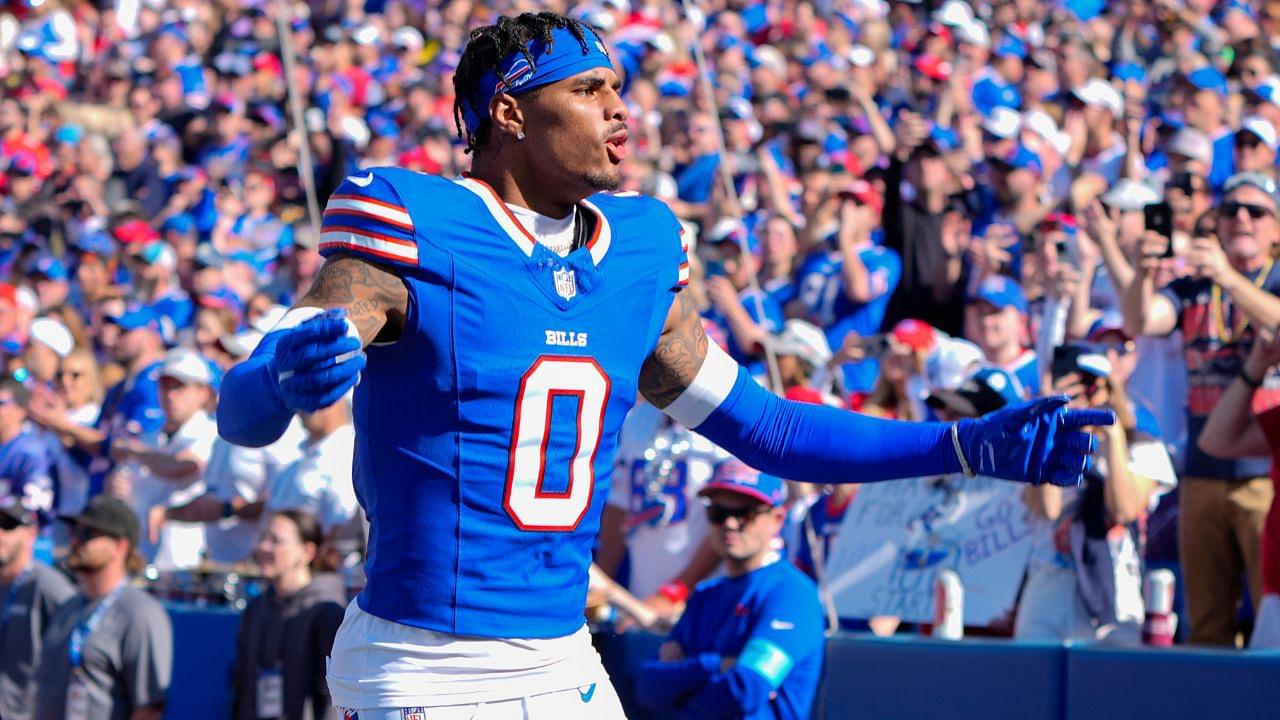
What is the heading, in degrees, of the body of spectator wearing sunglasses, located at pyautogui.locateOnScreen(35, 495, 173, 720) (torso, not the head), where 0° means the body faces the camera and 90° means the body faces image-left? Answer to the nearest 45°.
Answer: approximately 45°

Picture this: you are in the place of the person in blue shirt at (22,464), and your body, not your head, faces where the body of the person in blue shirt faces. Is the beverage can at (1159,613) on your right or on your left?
on your left

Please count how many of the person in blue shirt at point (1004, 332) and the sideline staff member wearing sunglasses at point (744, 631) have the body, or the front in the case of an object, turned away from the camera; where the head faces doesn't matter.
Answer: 0

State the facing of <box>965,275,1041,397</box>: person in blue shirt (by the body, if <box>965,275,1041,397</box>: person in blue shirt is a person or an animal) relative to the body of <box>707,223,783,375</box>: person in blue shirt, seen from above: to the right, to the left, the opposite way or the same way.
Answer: the same way

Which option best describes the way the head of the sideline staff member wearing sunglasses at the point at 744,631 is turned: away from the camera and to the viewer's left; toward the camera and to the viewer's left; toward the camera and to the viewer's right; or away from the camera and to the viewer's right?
toward the camera and to the viewer's left

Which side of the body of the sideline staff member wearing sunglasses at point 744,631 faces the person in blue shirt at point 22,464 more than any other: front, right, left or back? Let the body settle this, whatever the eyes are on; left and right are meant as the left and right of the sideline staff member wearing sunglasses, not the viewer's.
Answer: right

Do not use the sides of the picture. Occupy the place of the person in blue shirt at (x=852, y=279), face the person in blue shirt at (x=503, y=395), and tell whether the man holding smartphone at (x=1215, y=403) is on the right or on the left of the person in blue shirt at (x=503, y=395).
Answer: left

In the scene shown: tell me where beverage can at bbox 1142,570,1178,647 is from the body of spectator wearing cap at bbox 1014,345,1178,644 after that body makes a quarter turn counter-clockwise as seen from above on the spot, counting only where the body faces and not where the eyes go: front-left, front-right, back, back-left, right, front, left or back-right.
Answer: front-right

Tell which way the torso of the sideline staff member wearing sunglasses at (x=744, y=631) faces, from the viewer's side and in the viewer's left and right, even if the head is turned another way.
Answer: facing the viewer and to the left of the viewer

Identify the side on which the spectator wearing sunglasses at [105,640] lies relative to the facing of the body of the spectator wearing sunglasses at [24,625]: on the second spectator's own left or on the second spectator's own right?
on the second spectator's own left

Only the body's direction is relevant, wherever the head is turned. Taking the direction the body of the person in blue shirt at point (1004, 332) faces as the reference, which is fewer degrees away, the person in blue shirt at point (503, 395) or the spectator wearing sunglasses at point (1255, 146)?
the person in blue shirt

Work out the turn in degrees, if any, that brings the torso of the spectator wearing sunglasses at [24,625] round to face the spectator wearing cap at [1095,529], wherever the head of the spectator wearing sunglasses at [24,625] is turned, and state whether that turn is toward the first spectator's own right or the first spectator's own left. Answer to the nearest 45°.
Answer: approximately 90° to the first spectator's own left

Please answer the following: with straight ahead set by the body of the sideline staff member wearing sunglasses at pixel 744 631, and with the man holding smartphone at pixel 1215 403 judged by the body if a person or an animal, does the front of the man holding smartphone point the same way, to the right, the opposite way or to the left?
the same way

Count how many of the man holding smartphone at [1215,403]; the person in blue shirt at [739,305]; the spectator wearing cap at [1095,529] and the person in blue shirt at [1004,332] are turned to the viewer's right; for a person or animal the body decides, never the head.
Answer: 0

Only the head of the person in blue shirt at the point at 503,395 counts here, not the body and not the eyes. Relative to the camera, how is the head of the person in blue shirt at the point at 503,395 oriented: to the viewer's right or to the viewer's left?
to the viewer's right

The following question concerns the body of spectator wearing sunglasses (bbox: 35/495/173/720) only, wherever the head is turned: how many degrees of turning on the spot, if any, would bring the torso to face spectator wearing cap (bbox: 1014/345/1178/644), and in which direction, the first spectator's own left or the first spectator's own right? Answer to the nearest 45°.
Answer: approximately 90° to the first spectator's own left

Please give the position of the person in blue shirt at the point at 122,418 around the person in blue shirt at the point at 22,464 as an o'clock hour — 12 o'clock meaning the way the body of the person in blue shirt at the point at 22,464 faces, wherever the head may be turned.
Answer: the person in blue shirt at the point at 122,418 is roughly at 8 o'clock from the person in blue shirt at the point at 22,464.

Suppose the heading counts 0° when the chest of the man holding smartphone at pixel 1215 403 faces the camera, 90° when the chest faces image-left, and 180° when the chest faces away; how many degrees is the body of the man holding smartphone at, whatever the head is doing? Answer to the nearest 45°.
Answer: approximately 45°

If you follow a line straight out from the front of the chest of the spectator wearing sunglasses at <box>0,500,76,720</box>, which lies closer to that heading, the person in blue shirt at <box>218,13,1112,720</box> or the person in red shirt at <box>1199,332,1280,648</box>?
the person in blue shirt

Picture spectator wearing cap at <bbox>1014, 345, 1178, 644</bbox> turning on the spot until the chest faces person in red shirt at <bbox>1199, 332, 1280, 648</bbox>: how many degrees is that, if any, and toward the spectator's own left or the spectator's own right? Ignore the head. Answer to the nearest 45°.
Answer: approximately 135° to the spectator's own left
